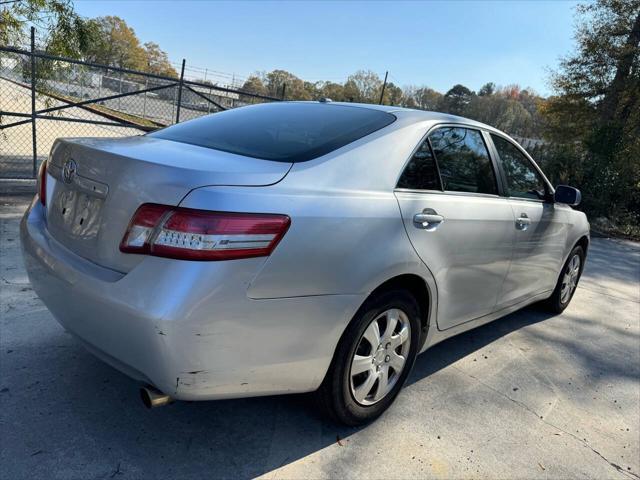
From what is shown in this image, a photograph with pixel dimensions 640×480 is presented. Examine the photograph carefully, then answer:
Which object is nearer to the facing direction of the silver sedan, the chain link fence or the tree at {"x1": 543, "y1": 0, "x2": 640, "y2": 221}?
the tree

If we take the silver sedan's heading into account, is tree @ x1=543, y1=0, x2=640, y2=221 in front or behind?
in front

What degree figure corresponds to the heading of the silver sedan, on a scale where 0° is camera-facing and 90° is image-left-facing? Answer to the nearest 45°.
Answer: approximately 225°

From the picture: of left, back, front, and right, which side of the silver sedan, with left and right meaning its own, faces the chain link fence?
left
